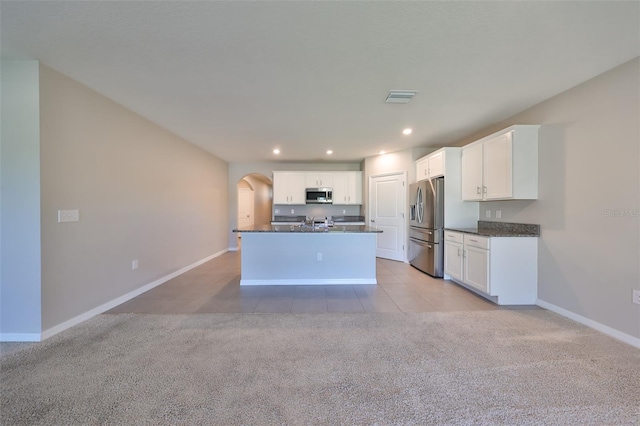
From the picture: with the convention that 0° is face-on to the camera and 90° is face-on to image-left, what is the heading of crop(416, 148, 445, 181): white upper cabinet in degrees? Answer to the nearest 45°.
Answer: approximately 45°

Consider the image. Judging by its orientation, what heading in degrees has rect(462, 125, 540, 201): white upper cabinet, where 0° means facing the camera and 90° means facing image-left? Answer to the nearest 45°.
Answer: approximately 45°

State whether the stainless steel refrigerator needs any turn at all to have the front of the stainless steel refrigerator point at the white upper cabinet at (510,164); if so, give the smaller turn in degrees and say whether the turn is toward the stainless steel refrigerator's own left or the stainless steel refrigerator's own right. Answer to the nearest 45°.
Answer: approximately 90° to the stainless steel refrigerator's own left

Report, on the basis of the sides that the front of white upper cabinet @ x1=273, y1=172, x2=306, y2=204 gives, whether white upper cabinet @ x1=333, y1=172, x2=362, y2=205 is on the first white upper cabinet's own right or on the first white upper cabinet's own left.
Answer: on the first white upper cabinet's own left

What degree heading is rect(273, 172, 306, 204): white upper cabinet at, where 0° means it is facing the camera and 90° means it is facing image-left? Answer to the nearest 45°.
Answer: approximately 0°

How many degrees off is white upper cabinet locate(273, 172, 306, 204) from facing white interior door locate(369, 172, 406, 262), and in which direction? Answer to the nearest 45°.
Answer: approximately 45° to its left

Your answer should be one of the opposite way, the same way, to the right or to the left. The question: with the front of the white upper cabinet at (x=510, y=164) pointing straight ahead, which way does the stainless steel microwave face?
to the left
